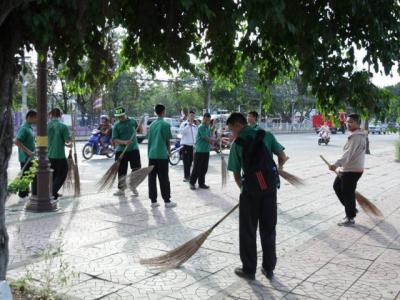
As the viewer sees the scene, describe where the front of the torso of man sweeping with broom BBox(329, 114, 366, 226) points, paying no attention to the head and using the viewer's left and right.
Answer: facing to the left of the viewer

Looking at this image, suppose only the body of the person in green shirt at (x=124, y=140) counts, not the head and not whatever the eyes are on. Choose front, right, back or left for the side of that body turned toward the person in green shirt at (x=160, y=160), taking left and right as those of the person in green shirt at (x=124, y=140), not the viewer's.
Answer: left

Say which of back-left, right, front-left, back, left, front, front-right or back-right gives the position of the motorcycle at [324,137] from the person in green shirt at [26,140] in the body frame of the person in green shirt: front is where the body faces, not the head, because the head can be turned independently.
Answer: front-left

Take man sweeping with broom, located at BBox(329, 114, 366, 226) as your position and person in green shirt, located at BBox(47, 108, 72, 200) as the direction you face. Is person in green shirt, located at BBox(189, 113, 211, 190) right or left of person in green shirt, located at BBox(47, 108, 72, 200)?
right

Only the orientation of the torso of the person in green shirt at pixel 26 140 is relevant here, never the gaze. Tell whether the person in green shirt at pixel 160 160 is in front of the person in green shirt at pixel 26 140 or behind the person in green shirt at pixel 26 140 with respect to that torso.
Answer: in front

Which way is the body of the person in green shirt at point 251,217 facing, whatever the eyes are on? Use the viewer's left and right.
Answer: facing away from the viewer and to the left of the viewer

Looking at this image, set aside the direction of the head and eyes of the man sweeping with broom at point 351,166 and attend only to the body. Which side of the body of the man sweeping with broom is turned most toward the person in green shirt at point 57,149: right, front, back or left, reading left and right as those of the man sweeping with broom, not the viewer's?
front

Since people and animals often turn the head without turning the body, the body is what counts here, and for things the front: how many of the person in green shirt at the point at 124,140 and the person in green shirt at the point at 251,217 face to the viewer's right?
0

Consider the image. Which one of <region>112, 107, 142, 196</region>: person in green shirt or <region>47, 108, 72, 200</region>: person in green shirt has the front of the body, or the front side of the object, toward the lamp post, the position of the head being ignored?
<region>112, 107, 142, 196</region>: person in green shirt

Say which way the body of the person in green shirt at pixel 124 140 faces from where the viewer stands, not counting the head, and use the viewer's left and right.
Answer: facing the viewer and to the left of the viewer

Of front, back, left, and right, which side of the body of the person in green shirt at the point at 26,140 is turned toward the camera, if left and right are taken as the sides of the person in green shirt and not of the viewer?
right
